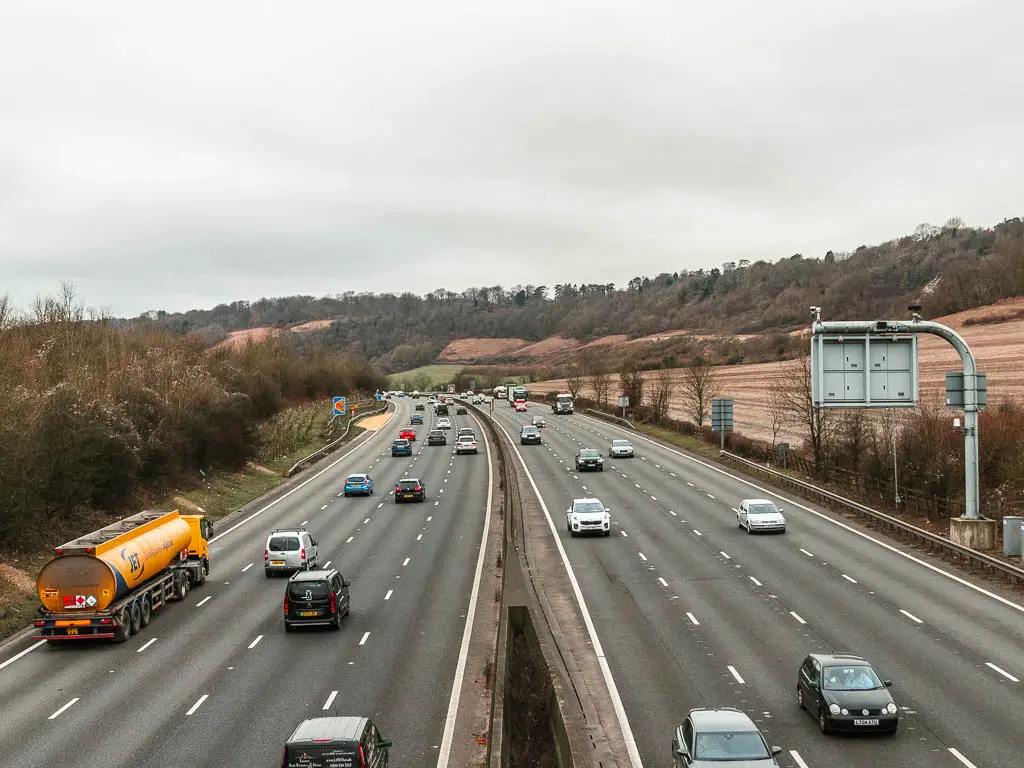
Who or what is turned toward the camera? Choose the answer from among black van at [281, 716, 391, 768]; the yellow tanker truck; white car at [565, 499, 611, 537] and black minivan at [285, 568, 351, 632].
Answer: the white car

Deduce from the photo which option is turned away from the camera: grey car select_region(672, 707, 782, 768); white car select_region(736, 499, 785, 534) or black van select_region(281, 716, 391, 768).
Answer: the black van

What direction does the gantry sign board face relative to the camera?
away from the camera

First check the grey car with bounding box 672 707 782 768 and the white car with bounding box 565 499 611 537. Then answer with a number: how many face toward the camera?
2

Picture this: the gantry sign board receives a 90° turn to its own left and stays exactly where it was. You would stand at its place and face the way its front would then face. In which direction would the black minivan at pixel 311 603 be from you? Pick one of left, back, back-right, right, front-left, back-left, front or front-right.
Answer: front-left

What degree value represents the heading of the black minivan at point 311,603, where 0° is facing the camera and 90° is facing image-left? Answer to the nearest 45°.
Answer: approximately 180°

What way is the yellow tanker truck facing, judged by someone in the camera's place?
facing away from the viewer and to the right of the viewer

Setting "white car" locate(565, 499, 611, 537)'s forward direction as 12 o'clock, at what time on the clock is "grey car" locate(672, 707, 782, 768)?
The grey car is roughly at 12 o'clock from the white car.

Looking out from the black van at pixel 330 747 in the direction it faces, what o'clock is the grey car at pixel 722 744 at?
The grey car is roughly at 3 o'clock from the black van.

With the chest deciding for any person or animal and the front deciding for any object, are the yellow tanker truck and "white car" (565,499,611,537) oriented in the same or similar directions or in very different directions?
very different directions

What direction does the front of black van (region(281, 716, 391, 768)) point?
away from the camera
